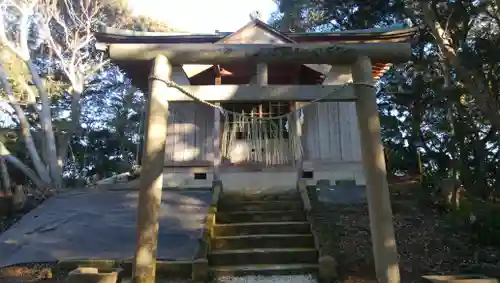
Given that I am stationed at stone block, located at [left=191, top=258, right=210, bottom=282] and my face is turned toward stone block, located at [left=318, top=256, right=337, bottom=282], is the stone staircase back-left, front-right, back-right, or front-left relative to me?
front-left

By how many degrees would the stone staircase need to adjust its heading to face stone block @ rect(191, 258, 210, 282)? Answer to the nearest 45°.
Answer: approximately 45° to its right

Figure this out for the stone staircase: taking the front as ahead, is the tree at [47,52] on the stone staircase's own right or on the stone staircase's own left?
on the stone staircase's own right

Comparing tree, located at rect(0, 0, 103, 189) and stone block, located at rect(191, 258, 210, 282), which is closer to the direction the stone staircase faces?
the stone block

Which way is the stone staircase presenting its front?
toward the camera

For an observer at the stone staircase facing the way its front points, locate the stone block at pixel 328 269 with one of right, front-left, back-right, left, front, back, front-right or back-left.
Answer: front-left
